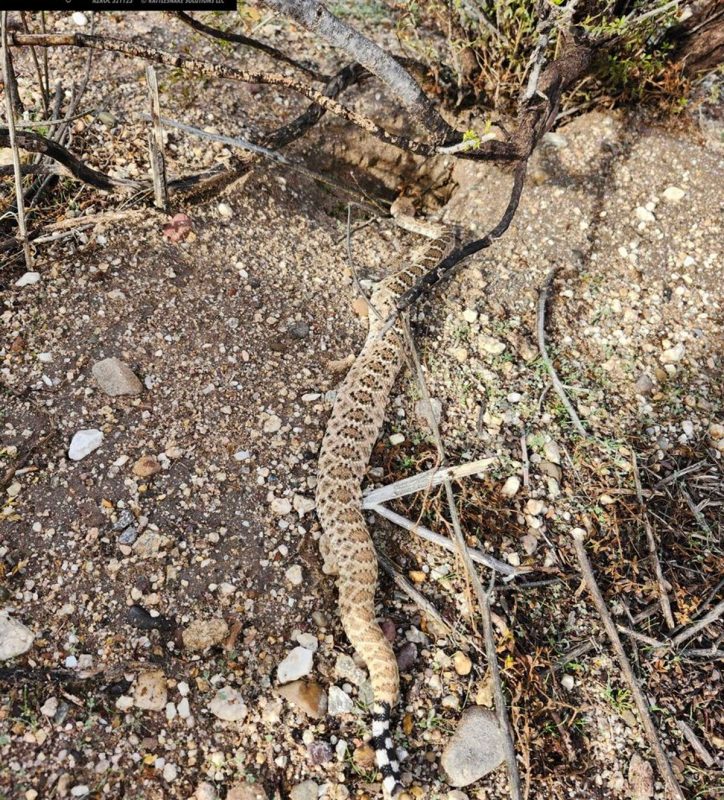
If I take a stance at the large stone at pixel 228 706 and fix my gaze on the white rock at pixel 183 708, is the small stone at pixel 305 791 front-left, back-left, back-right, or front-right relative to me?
back-left

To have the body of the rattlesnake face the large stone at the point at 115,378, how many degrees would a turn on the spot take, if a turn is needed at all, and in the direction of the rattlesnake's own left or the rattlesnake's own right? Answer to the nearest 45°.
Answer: approximately 90° to the rattlesnake's own left

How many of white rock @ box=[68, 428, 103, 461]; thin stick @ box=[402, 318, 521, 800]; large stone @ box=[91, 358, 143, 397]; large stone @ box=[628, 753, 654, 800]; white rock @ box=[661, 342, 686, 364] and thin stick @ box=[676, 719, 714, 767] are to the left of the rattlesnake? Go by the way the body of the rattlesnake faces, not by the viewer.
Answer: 2

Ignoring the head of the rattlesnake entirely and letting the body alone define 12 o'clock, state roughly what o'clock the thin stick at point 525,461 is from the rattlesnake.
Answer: The thin stick is roughly at 2 o'clock from the rattlesnake.

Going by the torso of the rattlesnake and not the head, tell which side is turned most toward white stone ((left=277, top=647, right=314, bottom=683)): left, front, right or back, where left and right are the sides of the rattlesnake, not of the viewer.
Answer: back

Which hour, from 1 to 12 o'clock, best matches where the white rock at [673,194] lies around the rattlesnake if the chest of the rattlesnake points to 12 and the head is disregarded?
The white rock is roughly at 1 o'clock from the rattlesnake.

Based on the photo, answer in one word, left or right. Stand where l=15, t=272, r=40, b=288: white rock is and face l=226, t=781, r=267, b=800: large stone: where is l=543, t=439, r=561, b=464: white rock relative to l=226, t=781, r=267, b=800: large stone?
left

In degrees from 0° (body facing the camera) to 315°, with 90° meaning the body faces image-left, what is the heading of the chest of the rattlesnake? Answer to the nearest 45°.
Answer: approximately 180°

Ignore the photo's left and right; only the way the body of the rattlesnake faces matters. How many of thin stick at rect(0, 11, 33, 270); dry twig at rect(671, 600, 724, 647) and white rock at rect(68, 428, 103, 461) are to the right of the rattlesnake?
1
